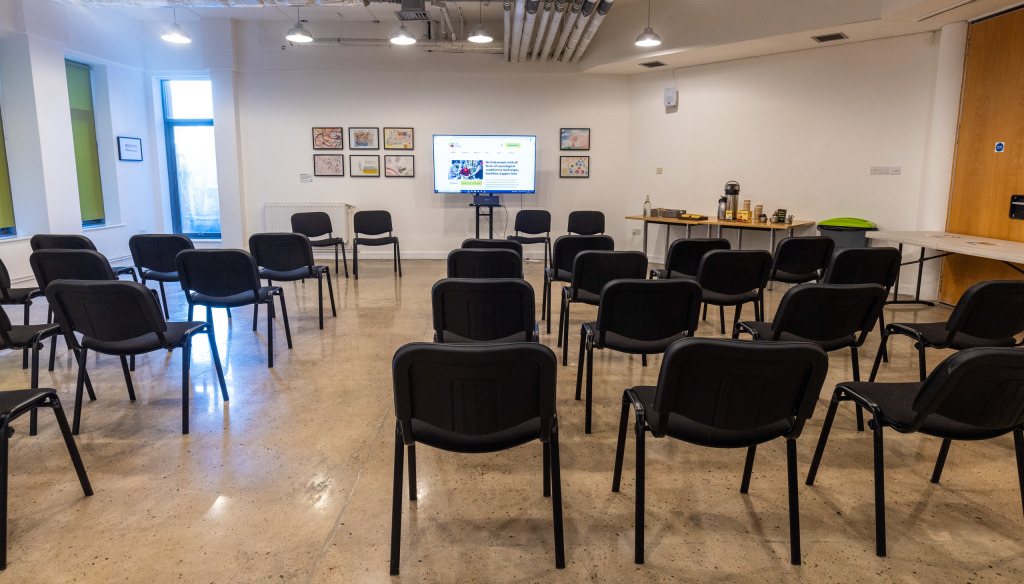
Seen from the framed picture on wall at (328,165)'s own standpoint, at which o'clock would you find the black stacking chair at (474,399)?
The black stacking chair is roughly at 12 o'clock from the framed picture on wall.

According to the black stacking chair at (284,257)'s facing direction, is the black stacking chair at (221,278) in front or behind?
behind

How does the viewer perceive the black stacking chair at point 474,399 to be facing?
facing away from the viewer

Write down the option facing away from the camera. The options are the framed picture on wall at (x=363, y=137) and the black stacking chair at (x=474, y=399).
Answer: the black stacking chair

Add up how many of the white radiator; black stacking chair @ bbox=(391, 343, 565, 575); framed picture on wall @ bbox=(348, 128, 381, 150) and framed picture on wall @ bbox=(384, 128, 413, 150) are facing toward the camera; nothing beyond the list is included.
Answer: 3

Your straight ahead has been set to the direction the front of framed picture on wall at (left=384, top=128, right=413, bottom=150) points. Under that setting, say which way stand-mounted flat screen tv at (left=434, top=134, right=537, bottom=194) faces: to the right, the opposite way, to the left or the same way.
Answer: the same way

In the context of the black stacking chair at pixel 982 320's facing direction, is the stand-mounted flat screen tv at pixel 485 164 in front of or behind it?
in front

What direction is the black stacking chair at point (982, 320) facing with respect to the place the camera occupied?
facing away from the viewer and to the left of the viewer

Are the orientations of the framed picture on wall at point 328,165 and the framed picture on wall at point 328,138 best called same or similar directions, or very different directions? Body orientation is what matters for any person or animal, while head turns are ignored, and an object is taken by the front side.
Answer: same or similar directions

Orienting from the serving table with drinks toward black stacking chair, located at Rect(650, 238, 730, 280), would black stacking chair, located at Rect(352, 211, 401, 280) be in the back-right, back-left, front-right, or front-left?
front-right

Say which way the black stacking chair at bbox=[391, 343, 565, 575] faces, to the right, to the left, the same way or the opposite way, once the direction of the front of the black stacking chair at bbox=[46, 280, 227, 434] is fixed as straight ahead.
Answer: the same way

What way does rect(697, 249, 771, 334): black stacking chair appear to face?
away from the camera

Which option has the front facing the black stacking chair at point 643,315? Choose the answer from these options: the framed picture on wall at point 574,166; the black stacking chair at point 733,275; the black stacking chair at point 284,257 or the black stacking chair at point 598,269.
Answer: the framed picture on wall

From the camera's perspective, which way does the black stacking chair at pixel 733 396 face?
away from the camera

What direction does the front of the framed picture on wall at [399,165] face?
toward the camera

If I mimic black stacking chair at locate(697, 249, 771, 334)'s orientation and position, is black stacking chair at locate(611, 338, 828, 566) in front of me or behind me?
behind

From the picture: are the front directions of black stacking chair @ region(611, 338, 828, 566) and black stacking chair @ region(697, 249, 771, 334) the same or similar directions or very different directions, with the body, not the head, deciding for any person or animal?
same or similar directions

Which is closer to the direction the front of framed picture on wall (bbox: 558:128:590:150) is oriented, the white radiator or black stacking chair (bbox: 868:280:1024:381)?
the black stacking chair

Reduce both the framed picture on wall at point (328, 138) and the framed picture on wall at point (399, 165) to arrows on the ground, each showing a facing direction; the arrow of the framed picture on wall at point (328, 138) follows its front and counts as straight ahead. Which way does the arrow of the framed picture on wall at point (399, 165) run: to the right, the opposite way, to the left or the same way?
the same way

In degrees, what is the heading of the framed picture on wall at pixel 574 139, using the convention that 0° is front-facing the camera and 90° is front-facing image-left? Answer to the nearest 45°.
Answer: approximately 0°

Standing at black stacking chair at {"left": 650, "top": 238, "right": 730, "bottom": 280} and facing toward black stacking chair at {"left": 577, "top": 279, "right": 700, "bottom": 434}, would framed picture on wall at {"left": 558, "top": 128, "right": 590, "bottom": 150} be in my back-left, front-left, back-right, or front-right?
back-right
